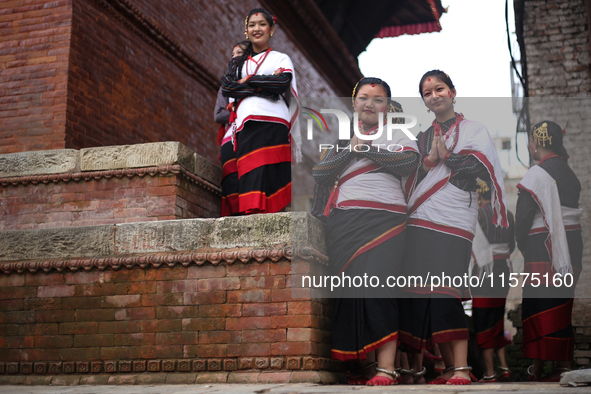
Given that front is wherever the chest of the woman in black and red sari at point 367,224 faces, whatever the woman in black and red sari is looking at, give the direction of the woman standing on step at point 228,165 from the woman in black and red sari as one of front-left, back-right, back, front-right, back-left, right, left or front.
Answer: back-right

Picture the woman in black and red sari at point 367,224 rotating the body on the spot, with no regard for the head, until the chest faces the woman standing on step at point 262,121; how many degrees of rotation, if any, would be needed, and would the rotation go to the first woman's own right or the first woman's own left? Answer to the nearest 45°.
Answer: approximately 135° to the first woman's own right

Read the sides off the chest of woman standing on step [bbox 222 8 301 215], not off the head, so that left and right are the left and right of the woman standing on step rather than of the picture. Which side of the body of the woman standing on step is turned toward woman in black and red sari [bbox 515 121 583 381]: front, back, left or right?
left

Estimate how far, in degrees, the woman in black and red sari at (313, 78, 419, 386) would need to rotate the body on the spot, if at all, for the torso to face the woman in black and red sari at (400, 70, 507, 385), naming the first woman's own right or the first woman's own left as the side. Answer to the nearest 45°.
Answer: approximately 90° to the first woman's own left
